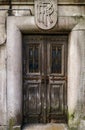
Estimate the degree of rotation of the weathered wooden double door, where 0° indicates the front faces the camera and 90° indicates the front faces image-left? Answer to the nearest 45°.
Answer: approximately 0°
